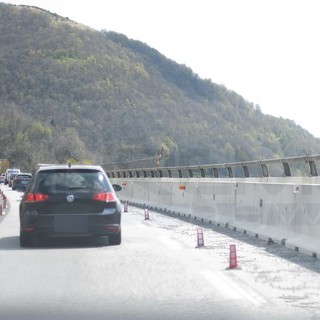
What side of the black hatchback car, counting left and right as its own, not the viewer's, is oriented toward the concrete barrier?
right

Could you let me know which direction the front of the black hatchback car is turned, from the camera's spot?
facing away from the viewer
